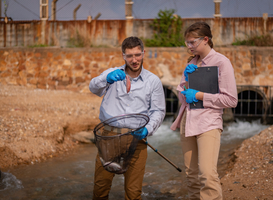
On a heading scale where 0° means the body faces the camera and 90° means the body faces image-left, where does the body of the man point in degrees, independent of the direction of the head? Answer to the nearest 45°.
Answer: approximately 0°

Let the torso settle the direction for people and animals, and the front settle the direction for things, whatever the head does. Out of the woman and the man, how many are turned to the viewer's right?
0

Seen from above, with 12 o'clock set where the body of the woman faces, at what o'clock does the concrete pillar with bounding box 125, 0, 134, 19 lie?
The concrete pillar is roughly at 4 o'clock from the woman.

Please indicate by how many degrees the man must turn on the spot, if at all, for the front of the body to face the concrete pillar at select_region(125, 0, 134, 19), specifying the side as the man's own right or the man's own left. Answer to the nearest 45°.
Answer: approximately 180°

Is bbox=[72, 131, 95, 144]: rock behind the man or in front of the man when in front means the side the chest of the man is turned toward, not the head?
behind

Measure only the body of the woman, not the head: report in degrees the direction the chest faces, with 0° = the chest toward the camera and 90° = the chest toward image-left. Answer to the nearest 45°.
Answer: approximately 45°

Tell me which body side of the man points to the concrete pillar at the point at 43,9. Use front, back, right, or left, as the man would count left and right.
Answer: back
